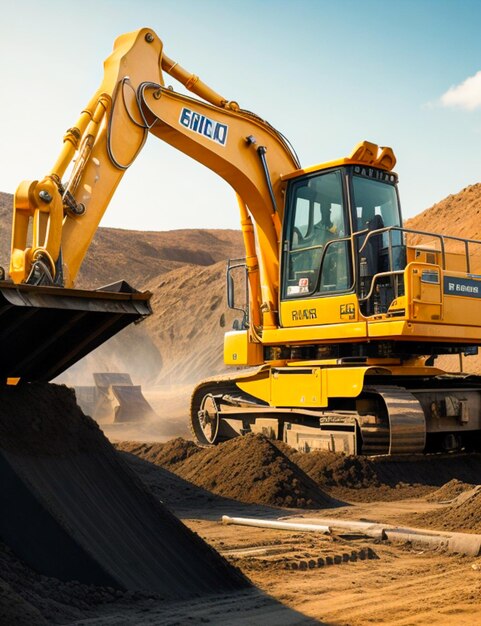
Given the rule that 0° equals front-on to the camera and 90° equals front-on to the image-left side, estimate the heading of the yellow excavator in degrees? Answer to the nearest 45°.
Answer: approximately 45°

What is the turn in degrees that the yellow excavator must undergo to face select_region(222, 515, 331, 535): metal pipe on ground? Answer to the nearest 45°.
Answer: approximately 45° to its left

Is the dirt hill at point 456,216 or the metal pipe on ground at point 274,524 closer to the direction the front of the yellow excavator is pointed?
the metal pipe on ground

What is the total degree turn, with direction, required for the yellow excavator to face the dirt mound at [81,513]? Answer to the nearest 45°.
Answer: approximately 45° to its left

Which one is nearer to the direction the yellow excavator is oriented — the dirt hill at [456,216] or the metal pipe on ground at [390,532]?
the metal pipe on ground

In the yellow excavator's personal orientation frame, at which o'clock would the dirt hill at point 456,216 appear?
The dirt hill is roughly at 5 o'clock from the yellow excavator.
